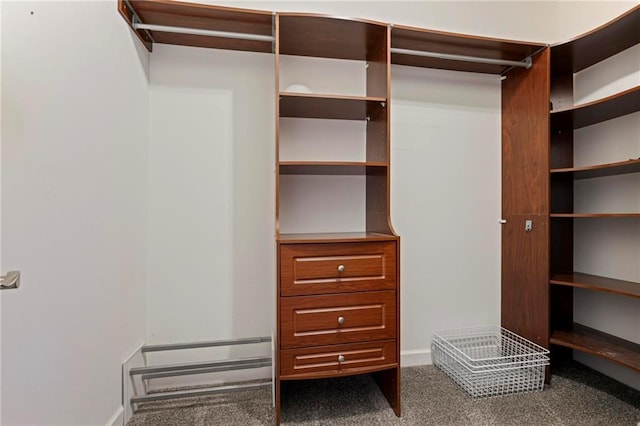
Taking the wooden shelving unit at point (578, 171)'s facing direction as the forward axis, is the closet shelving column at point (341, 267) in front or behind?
in front

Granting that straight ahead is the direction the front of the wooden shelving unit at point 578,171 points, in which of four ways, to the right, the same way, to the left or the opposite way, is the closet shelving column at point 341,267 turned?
to the left

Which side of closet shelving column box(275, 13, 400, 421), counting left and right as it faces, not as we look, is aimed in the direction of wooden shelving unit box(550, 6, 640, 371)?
left

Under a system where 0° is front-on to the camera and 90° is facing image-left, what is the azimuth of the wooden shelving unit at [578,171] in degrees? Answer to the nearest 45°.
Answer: approximately 45°

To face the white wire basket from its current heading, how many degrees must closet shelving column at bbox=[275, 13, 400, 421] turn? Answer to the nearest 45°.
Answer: approximately 90° to its left

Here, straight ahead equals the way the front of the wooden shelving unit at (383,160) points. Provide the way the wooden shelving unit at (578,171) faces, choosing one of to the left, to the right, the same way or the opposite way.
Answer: to the right
